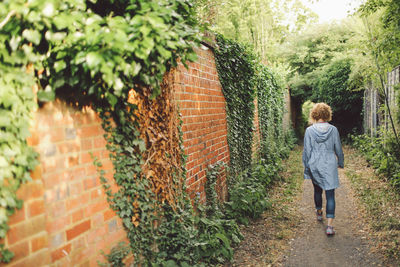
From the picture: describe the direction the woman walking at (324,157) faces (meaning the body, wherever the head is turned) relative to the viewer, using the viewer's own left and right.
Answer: facing away from the viewer

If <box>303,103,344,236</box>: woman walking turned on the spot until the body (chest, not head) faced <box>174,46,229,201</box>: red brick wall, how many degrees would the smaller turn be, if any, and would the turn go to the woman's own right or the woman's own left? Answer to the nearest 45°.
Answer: approximately 135° to the woman's own left
